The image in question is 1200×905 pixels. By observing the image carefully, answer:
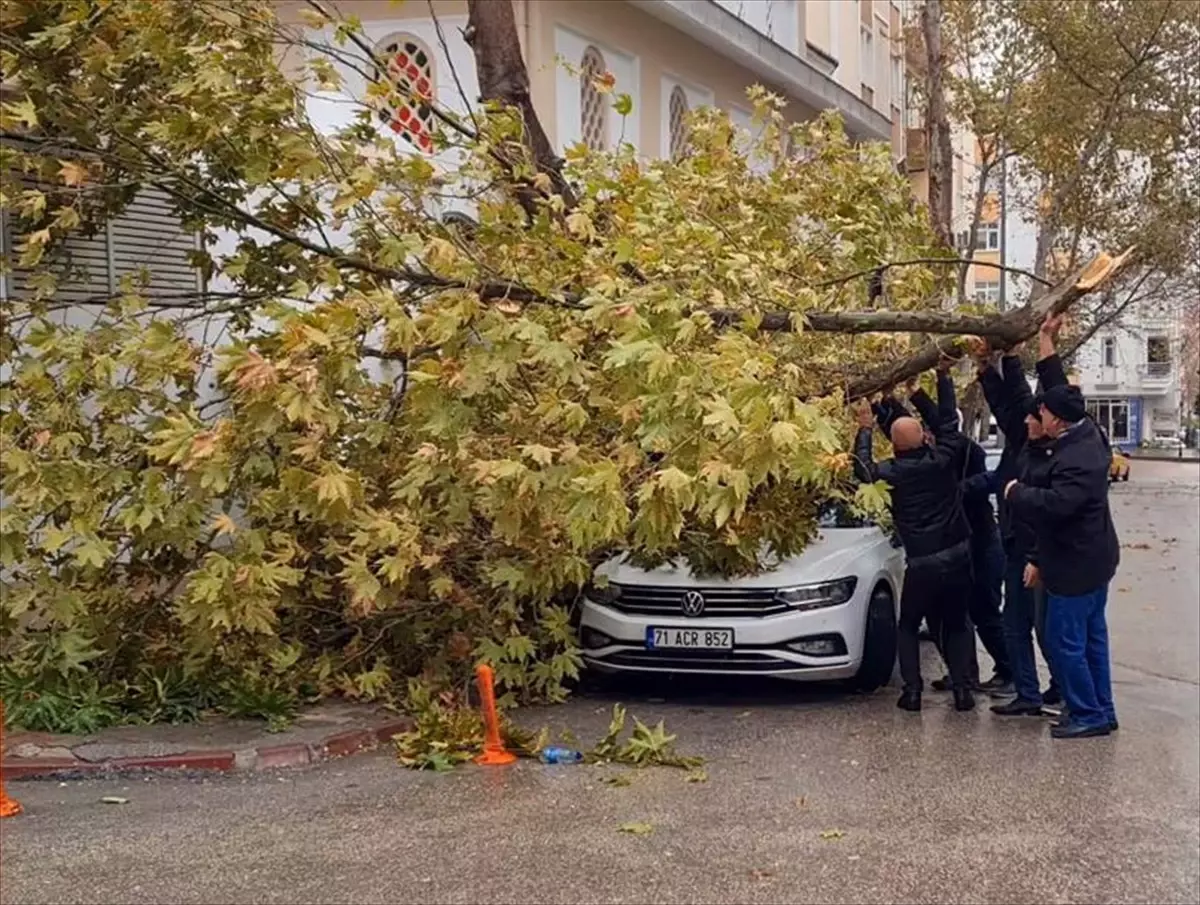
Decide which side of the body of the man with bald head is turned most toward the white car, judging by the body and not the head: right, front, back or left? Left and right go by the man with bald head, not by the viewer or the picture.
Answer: left

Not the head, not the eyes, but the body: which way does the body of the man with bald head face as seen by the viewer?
away from the camera

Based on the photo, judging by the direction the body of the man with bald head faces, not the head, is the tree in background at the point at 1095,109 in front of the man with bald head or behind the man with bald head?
in front

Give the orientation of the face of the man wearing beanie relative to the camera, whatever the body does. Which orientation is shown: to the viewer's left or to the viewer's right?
to the viewer's left

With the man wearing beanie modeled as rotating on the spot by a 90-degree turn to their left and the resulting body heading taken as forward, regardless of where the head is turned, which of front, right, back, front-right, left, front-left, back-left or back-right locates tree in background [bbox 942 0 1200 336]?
back

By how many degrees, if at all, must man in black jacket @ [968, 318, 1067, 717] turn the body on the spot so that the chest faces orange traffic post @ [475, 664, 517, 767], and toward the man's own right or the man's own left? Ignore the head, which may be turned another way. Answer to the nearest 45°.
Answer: approximately 45° to the man's own left

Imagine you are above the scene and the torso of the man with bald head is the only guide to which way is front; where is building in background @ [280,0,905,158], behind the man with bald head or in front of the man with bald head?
in front

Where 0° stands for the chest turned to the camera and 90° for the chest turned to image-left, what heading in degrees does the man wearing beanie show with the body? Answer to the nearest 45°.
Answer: approximately 90°

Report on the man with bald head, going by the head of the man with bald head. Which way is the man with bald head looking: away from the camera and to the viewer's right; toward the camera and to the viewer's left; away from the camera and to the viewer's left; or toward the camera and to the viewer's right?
away from the camera and to the viewer's left
